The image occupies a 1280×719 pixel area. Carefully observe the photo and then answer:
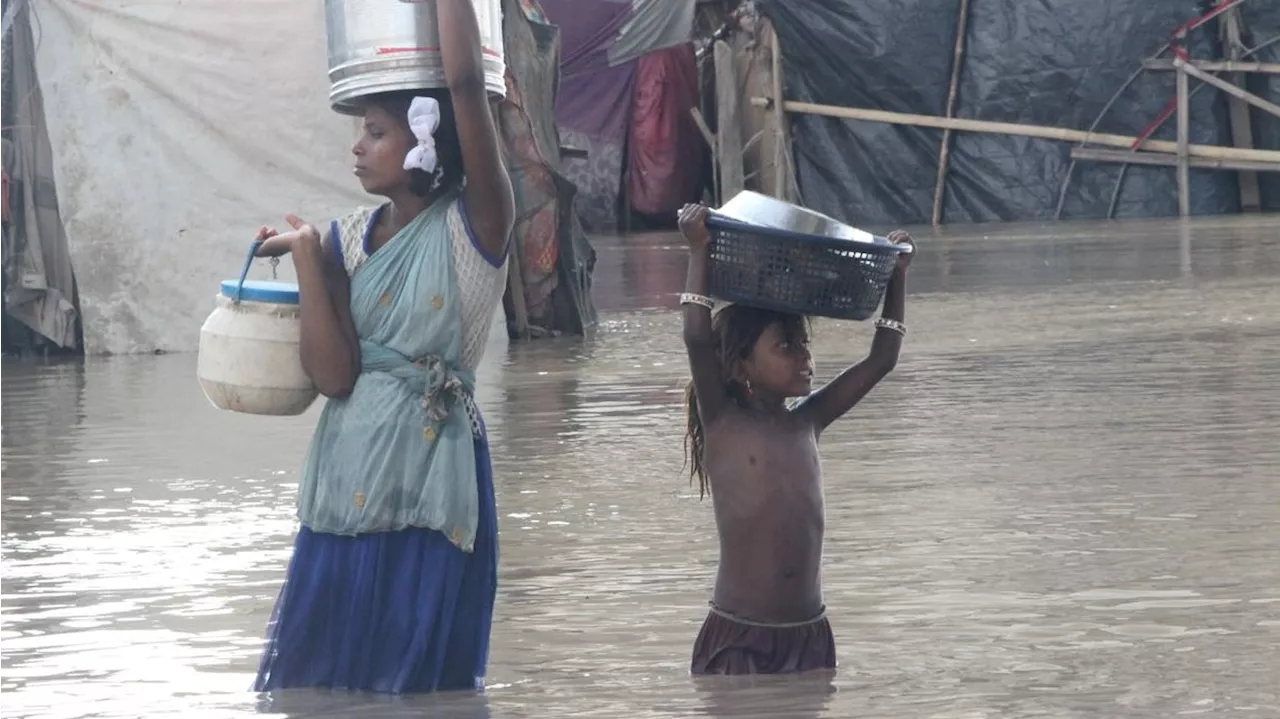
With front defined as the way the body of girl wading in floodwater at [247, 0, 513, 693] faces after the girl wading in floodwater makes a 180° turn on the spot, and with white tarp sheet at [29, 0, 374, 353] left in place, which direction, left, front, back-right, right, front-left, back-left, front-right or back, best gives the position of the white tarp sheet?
front-left

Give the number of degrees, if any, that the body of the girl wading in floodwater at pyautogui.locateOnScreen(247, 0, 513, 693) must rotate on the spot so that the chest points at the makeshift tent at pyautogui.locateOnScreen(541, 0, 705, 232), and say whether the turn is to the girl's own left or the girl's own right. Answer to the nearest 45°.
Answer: approximately 135° to the girl's own right

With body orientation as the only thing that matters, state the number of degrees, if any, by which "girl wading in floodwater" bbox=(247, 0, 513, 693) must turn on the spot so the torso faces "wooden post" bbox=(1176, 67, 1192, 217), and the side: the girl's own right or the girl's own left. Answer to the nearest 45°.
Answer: approximately 180°

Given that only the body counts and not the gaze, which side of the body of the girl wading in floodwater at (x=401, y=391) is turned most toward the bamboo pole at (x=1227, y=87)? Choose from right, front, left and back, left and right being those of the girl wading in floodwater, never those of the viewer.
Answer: back

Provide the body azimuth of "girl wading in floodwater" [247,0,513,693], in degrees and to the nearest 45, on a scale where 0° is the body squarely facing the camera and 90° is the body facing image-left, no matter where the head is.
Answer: approximately 45°

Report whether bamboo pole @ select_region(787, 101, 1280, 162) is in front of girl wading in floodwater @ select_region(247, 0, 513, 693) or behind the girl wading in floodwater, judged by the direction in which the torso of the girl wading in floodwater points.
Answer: behind

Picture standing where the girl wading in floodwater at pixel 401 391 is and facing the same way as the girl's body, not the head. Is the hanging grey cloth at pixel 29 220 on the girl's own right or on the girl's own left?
on the girl's own right
